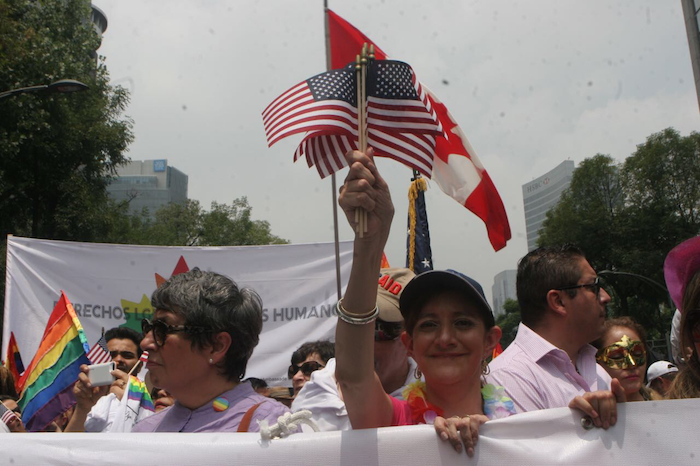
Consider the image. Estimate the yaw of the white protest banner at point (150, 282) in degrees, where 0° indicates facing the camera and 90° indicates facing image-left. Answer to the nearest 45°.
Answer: approximately 0°

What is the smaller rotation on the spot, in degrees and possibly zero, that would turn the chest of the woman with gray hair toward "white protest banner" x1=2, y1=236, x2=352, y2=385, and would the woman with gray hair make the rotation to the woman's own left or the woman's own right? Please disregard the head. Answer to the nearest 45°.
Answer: approximately 135° to the woman's own right

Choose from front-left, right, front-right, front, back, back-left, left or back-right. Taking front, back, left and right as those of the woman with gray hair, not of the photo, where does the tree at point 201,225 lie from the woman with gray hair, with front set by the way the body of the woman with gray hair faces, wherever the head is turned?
back-right

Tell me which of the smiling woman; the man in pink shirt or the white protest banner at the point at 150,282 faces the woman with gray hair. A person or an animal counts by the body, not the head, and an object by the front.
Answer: the white protest banner

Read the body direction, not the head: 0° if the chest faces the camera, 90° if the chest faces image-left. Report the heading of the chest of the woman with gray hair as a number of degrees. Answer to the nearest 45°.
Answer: approximately 45°

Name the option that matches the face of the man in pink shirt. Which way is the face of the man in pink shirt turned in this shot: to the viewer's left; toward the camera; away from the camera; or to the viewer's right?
to the viewer's right

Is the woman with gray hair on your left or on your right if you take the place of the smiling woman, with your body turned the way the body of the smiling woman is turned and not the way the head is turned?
on your right

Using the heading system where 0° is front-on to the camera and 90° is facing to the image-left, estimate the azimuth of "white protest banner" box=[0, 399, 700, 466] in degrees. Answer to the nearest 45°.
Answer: approximately 0°

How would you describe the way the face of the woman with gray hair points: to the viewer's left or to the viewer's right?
to the viewer's left

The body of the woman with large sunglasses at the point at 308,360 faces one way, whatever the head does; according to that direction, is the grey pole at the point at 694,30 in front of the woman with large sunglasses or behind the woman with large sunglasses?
behind

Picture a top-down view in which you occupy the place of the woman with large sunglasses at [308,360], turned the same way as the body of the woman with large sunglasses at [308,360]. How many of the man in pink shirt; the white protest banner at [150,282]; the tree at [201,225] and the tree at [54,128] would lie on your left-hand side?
1

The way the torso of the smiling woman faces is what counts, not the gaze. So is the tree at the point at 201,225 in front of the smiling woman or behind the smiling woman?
behind

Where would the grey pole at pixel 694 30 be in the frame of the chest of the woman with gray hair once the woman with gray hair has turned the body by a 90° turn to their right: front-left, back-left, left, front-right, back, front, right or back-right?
right
